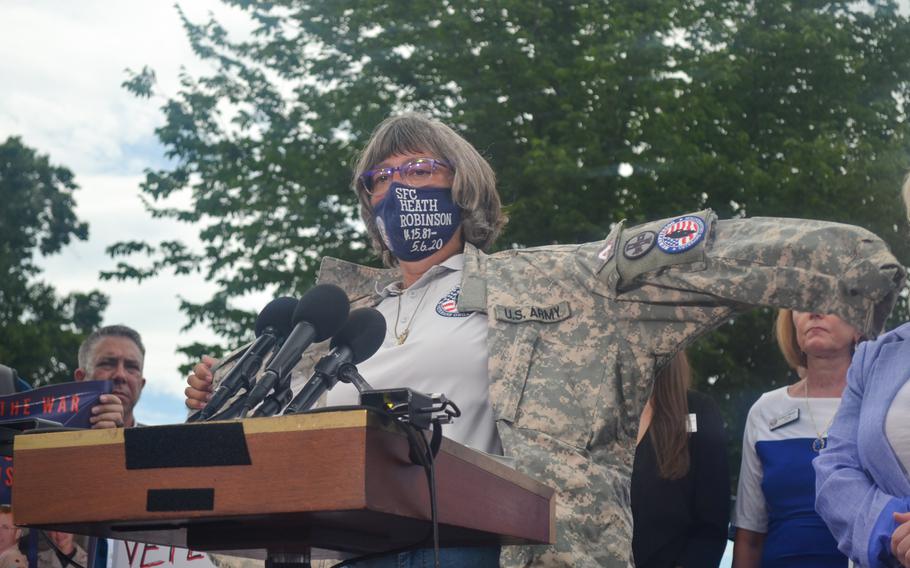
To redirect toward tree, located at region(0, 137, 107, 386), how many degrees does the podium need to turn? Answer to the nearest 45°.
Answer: approximately 135° to its right

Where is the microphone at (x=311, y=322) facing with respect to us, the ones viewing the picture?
facing away from the viewer and to the right of the viewer

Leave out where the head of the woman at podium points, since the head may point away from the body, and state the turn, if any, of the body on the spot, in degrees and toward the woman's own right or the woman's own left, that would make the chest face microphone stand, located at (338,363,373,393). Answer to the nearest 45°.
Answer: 0° — they already face it

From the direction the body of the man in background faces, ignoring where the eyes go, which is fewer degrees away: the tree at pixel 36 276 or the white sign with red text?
the white sign with red text

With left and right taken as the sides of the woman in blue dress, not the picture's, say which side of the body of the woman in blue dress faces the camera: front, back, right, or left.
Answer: front

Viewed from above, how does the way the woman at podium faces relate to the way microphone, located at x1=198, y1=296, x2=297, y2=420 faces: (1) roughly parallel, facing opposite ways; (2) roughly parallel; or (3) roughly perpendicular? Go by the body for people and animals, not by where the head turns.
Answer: roughly parallel, facing opposite ways

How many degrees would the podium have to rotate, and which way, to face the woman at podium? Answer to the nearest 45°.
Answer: approximately 180°

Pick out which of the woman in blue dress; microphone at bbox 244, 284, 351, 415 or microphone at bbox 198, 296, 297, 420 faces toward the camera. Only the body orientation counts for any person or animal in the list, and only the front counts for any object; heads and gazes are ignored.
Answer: the woman in blue dress

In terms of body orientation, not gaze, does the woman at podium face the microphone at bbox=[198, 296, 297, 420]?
yes

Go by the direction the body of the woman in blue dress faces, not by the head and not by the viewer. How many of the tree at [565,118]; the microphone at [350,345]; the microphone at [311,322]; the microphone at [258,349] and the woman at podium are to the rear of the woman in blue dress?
1

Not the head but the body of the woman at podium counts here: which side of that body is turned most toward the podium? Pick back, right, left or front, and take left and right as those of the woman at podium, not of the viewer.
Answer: front

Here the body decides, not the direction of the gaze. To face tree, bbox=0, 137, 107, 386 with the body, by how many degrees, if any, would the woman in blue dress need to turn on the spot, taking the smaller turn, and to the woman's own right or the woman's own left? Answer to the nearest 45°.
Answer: approximately 135° to the woman's own right

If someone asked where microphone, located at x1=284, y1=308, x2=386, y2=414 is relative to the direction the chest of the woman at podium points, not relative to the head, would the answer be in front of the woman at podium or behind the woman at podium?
in front

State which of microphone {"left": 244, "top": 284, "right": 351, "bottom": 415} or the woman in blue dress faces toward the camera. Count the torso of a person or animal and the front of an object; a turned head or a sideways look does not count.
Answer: the woman in blue dress

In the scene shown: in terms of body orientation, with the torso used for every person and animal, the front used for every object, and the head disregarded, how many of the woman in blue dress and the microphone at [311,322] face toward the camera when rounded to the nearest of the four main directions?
1

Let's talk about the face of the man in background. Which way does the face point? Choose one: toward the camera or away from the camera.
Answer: toward the camera

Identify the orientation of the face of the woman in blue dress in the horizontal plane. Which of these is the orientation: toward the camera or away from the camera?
toward the camera

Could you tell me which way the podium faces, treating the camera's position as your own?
facing the viewer and to the left of the viewer

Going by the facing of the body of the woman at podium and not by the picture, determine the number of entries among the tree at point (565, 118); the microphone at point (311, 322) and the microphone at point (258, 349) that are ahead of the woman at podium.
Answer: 2
